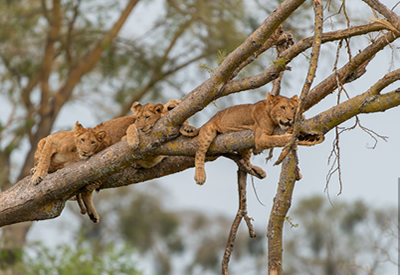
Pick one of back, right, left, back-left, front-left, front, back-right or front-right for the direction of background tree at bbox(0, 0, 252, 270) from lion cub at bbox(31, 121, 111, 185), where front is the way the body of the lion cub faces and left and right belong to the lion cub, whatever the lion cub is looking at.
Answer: left

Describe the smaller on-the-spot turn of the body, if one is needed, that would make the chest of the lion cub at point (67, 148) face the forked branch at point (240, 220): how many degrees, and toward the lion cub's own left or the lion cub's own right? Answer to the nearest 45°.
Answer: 0° — it already faces it

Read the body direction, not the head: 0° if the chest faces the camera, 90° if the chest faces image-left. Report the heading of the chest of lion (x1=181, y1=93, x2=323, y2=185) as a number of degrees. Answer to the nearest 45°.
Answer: approximately 270°

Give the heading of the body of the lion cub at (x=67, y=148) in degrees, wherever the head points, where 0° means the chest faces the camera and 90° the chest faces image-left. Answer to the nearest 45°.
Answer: approximately 270°

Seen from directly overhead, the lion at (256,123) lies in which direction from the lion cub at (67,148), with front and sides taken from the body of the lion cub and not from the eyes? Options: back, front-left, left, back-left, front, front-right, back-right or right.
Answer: front-right

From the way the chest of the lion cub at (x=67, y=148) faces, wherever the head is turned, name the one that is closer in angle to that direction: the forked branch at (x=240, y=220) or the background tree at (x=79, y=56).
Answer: the forked branch

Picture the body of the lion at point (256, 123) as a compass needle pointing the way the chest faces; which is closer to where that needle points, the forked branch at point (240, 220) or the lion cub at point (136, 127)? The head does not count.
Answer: the forked branch

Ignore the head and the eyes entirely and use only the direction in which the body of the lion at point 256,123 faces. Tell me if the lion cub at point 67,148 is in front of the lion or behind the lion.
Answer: behind
